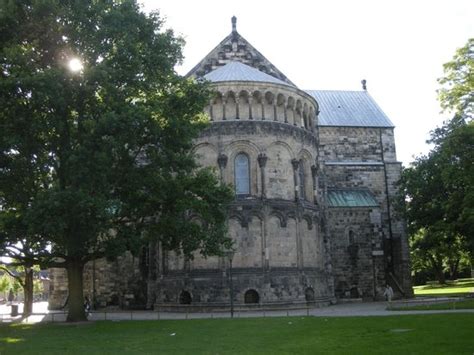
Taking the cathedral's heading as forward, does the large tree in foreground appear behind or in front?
behind

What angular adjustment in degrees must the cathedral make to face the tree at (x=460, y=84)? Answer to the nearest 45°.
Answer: approximately 90° to its right

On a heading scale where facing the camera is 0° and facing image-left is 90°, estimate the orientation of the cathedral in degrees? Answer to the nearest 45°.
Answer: approximately 180°

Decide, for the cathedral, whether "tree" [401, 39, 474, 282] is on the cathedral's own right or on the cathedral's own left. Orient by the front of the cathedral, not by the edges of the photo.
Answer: on the cathedral's own right

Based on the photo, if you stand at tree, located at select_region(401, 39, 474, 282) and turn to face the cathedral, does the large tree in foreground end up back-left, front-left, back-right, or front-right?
front-left
